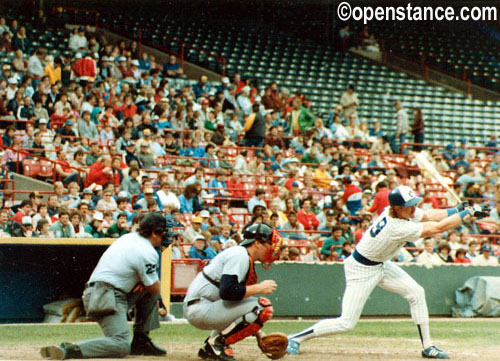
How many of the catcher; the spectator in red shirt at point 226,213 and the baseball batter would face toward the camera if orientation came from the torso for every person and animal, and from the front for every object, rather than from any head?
1

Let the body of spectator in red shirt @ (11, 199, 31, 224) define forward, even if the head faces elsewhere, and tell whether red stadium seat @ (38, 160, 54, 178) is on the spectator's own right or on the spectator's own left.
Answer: on the spectator's own left

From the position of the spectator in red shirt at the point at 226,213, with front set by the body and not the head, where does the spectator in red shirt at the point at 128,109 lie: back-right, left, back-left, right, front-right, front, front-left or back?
back-right

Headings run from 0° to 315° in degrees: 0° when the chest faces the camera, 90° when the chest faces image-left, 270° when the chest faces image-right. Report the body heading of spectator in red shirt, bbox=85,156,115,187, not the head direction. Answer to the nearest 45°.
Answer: approximately 315°

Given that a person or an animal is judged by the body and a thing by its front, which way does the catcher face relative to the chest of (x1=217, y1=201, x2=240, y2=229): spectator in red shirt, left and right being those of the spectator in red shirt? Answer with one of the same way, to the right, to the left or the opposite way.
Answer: to the left

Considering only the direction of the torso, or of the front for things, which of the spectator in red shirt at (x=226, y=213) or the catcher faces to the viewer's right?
the catcher

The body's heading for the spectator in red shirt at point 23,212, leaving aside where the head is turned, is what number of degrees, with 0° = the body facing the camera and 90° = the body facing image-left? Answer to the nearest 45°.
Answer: approximately 315°

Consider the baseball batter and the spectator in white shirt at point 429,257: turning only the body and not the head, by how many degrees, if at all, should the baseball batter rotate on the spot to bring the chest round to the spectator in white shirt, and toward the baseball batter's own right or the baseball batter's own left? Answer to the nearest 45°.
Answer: approximately 90° to the baseball batter's own left

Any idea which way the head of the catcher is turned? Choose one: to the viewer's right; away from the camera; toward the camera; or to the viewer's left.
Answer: to the viewer's right

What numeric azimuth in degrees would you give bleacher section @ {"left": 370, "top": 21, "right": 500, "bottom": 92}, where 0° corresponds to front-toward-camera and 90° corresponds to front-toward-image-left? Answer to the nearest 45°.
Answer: approximately 45°

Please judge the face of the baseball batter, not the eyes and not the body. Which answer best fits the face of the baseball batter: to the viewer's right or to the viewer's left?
to the viewer's right

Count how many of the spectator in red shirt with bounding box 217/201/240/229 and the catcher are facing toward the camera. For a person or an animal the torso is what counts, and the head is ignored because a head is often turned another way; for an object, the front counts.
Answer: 1

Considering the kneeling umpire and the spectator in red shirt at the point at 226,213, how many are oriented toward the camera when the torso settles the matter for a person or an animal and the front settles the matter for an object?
1
